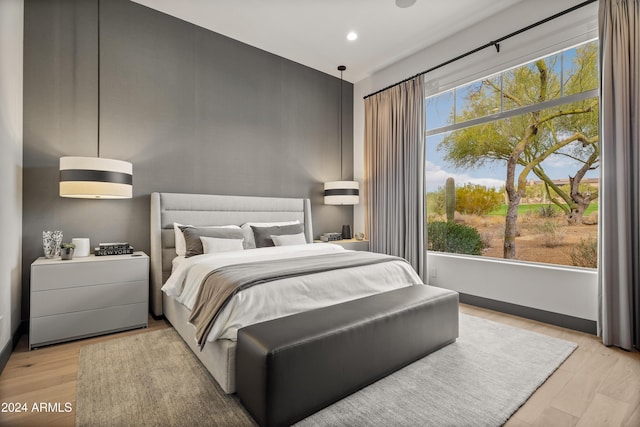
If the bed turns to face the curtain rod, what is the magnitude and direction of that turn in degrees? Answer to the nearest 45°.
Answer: approximately 45° to its left

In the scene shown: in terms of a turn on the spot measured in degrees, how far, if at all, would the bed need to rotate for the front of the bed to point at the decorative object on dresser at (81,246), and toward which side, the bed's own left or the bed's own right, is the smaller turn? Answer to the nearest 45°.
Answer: approximately 135° to the bed's own right

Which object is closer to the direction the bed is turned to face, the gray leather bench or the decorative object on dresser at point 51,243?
the gray leather bench

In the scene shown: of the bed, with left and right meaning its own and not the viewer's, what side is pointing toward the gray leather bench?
front

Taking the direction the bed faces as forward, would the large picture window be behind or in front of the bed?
in front

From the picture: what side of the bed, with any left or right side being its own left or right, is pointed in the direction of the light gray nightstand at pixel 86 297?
right

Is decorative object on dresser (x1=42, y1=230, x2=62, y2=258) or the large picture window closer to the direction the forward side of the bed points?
the large picture window

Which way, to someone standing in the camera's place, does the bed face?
facing the viewer and to the right of the viewer

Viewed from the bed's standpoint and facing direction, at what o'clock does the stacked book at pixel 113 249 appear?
The stacked book is roughly at 4 o'clock from the bed.

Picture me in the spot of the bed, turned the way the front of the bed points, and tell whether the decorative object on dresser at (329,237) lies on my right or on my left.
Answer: on my left
